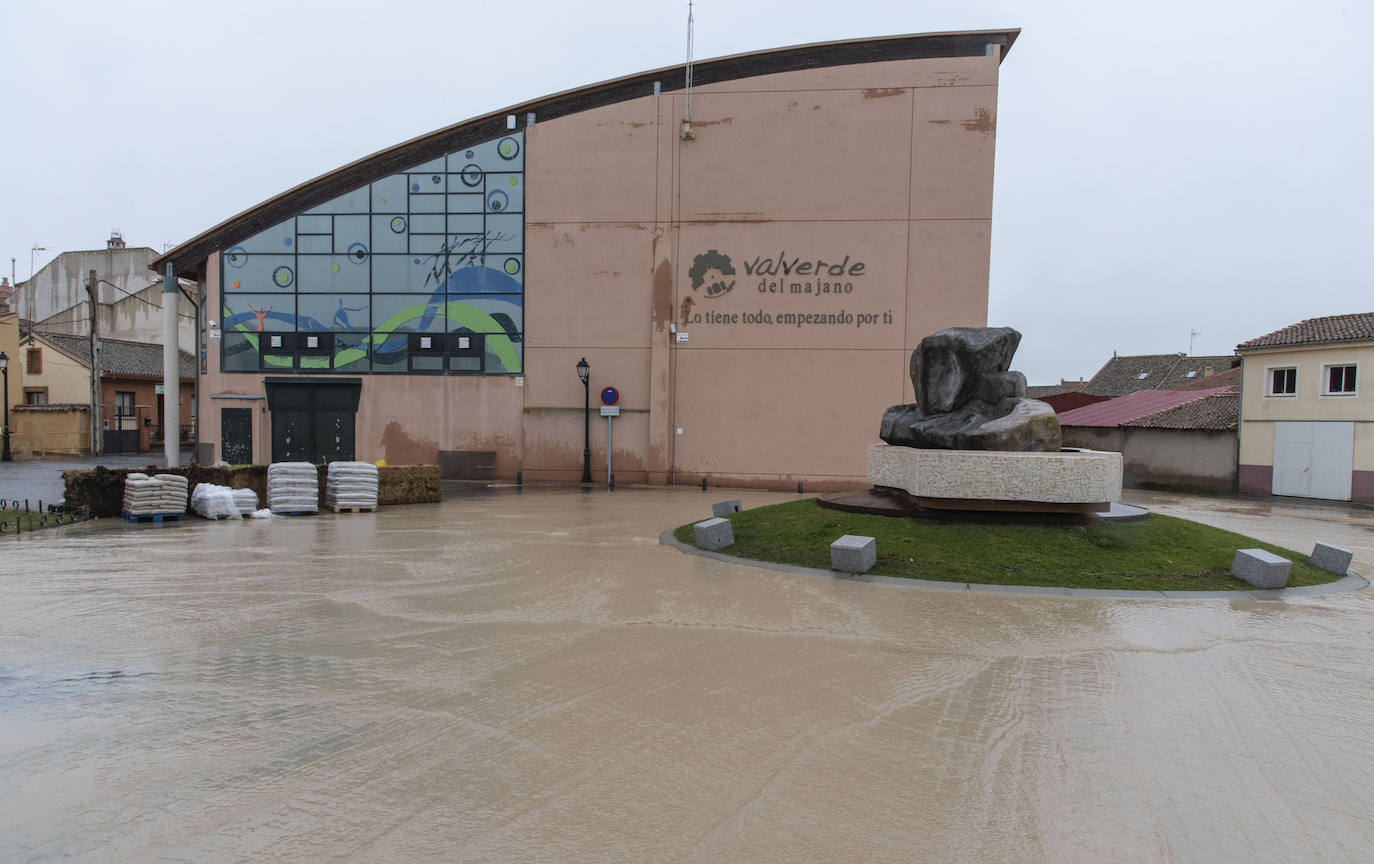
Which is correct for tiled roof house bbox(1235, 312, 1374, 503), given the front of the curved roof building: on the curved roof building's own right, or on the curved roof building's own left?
on the curved roof building's own left

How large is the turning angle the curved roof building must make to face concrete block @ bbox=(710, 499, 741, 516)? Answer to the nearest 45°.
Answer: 0° — it already faces it

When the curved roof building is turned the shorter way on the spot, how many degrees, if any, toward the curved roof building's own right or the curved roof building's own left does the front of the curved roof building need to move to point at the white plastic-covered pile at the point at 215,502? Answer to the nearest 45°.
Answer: approximately 45° to the curved roof building's own right

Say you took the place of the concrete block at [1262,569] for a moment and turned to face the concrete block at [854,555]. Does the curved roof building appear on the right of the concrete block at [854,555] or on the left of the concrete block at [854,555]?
right

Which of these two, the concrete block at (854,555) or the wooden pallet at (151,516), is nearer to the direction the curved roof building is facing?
the concrete block

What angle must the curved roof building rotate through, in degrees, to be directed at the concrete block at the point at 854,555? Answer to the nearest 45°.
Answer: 0° — it already faces it

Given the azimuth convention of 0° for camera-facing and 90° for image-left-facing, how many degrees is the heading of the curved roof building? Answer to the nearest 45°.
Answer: approximately 0°

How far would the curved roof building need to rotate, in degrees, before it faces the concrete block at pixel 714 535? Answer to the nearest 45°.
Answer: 0° — it already faces it

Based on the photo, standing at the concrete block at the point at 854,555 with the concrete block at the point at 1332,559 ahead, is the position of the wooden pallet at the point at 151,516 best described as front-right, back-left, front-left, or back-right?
back-left

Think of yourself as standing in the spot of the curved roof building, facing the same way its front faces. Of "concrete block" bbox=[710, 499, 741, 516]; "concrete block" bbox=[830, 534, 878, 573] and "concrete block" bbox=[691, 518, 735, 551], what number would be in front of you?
3

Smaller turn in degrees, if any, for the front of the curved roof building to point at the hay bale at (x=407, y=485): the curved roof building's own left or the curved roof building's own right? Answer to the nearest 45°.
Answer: approximately 45° to the curved roof building's own right
